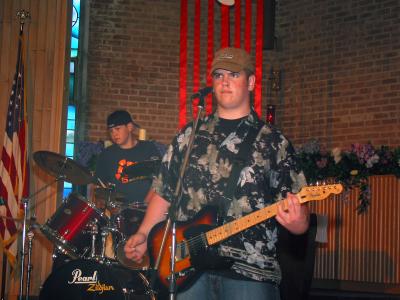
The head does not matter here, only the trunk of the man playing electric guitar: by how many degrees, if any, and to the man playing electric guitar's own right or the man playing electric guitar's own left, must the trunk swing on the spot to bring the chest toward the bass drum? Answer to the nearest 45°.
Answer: approximately 135° to the man playing electric guitar's own right

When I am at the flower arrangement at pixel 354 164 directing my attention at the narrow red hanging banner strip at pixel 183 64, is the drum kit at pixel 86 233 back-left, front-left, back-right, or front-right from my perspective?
front-left

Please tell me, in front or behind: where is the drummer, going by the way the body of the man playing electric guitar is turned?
behind

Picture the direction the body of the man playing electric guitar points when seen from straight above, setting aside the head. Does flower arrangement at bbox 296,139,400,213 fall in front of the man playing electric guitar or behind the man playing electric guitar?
behind

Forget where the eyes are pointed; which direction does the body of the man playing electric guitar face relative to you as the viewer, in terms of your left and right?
facing the viewer

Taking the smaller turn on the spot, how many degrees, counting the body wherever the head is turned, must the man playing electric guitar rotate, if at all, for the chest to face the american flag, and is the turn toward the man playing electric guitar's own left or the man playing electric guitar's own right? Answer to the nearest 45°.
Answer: approximately 135° to the man playing electric guitar's own right

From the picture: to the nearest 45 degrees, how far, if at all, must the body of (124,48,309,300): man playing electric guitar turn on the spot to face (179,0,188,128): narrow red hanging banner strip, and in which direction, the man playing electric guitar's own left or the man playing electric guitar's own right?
approximately 180°

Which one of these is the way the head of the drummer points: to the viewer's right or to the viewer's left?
to the viewer's left

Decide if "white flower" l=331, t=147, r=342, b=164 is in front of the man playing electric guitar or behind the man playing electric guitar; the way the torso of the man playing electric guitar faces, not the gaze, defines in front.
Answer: behind

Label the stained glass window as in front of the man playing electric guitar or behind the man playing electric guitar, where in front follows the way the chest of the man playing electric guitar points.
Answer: behind
